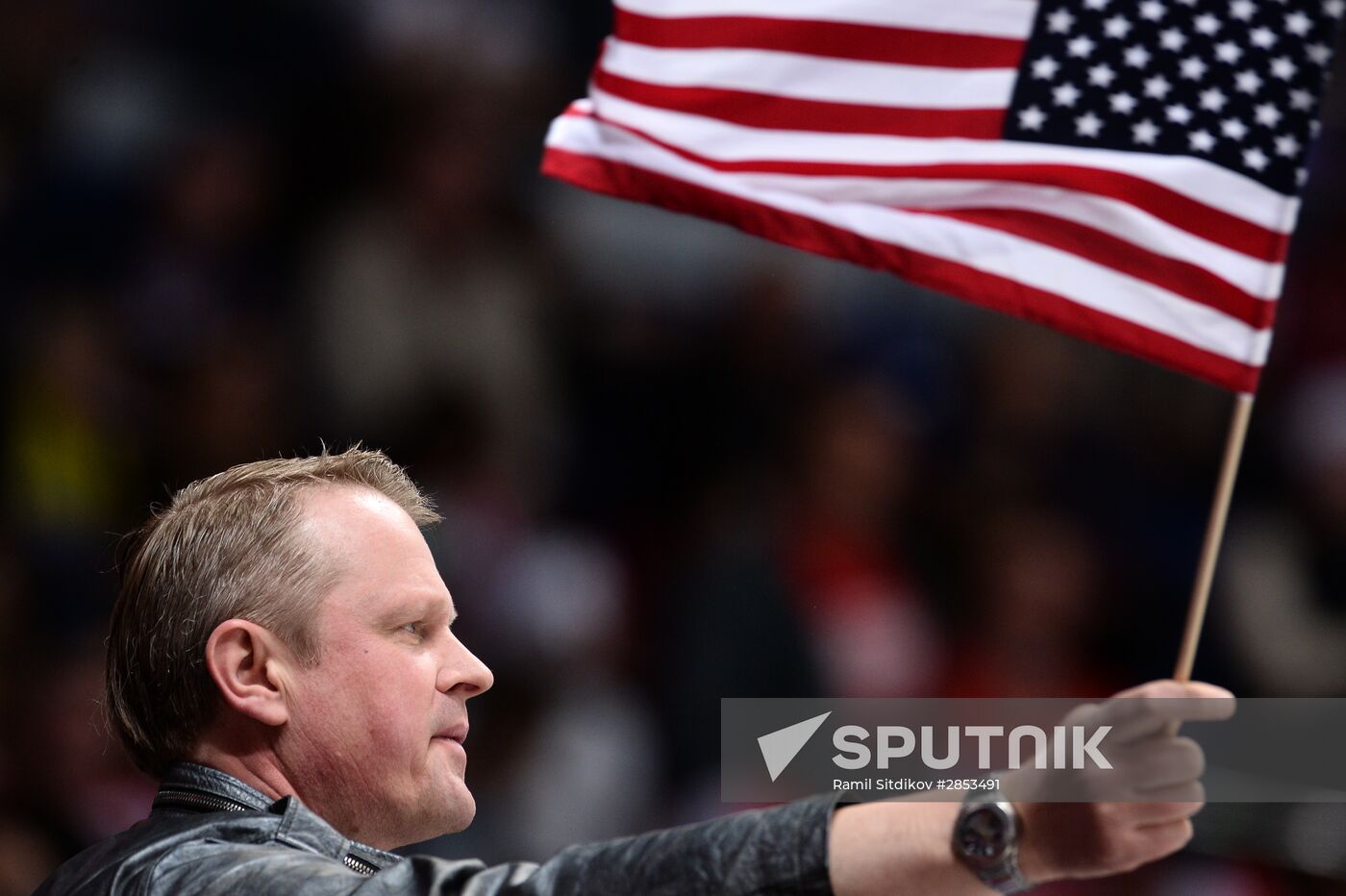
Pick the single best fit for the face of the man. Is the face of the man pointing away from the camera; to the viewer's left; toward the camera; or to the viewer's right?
to the viewer's right

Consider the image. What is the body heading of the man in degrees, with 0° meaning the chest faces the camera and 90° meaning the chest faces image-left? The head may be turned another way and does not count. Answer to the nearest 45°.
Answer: approximately 270°
